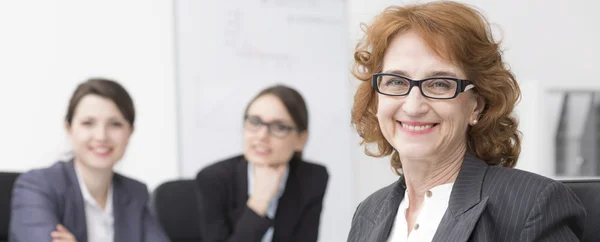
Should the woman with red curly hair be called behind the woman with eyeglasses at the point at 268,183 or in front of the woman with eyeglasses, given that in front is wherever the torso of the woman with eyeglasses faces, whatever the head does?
in front

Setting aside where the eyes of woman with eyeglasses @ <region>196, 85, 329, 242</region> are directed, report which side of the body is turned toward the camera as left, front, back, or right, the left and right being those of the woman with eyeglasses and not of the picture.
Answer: front

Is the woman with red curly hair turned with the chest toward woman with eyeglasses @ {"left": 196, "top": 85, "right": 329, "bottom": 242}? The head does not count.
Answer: no

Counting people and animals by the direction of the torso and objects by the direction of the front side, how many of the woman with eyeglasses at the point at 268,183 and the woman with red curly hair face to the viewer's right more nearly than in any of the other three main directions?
0

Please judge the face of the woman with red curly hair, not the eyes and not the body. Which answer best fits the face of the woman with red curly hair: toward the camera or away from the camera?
toward the camera

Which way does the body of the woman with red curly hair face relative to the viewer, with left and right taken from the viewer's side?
facing the viewer and to the left of the viewer
